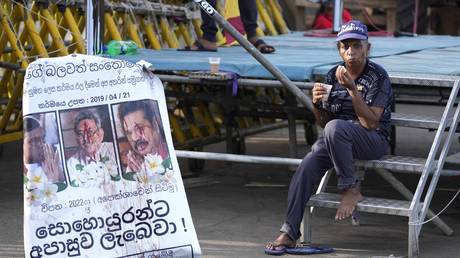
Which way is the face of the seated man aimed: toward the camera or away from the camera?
toward the camera

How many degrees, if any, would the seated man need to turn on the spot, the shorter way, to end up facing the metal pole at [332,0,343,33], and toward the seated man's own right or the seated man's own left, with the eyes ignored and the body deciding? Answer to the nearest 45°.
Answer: approximately 135° to the seated man's own right

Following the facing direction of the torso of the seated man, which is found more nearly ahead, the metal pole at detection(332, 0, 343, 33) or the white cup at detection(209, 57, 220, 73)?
the white cup

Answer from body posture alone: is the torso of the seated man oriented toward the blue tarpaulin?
no

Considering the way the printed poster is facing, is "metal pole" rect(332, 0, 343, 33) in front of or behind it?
behind

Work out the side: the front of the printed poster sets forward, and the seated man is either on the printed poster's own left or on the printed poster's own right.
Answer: on the printed poster's own left

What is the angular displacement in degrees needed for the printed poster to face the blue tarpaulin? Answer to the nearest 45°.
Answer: approximately 135° to its left

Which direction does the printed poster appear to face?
toward the camera

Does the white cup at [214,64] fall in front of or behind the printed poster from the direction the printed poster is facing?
behind

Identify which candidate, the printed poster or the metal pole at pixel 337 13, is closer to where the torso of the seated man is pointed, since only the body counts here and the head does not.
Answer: the printed poster

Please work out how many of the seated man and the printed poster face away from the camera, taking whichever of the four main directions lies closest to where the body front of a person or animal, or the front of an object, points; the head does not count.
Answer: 0

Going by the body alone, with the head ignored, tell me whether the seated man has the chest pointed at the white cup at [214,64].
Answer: no

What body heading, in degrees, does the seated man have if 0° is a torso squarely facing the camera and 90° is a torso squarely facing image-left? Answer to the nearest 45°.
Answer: approximately 45°
